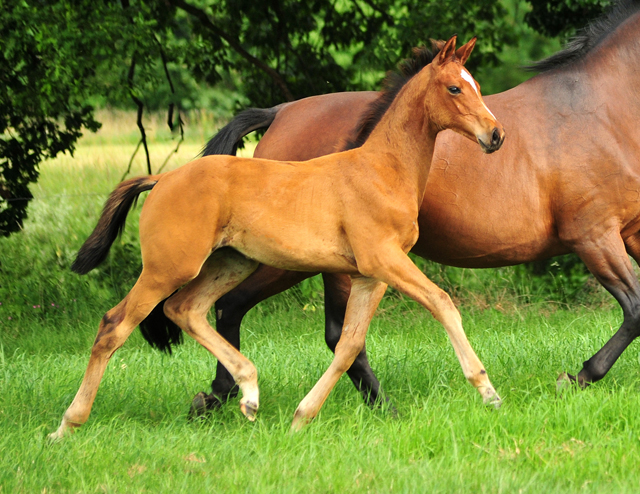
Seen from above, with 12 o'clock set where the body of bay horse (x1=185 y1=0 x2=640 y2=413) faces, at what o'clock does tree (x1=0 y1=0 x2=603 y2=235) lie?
The tree is roughly at 8 o'clock from the bay horse.

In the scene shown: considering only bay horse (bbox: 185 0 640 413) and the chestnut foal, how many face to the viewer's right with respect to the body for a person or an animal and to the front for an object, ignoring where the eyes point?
2

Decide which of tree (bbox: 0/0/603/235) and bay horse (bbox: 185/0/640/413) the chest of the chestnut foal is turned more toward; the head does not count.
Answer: the bay horse

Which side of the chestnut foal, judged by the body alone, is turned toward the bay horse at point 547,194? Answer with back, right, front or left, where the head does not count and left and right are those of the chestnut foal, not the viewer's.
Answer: front

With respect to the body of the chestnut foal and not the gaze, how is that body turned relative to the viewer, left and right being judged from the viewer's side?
facing to the right of the viewer

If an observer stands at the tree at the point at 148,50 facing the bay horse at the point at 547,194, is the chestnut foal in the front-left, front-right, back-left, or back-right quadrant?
front-right

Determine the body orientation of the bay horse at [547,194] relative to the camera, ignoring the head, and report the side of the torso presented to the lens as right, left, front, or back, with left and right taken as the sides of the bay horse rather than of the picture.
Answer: right

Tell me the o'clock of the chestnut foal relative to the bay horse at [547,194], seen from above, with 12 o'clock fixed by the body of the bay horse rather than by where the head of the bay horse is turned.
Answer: The chestnut foal is roughly at 5 o'clock from the bay horse.

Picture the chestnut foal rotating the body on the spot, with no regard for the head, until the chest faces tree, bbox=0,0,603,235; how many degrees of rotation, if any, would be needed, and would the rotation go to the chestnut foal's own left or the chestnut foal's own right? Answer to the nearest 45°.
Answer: approximately 90° to the chestnut foal's own left

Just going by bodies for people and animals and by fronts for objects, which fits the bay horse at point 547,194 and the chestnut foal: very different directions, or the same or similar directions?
same or similar directions
